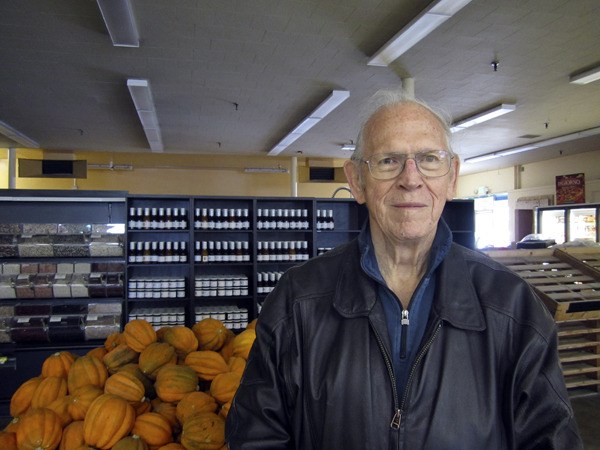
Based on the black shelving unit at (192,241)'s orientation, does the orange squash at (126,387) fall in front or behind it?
in front

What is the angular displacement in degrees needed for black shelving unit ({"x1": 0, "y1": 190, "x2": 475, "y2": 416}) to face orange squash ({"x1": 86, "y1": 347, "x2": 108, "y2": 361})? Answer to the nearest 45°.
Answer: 0° — it already faces it

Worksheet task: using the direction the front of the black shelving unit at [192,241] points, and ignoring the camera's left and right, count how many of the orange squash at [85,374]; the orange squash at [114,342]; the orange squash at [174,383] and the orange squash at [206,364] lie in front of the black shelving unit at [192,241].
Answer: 4

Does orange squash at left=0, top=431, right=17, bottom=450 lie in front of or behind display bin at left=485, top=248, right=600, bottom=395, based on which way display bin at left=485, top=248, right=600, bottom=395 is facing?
in front

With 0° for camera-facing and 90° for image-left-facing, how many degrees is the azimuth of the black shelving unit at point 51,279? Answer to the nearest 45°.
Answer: approximately 0°

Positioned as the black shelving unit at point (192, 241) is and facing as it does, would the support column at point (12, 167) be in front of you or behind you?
behind

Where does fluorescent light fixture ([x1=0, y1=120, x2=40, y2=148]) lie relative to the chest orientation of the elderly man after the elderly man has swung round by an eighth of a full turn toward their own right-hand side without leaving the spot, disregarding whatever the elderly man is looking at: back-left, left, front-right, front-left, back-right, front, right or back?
right

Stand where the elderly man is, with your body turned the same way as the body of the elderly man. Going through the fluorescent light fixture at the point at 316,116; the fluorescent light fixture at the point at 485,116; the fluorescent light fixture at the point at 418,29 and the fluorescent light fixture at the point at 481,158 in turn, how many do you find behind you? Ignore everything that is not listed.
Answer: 4

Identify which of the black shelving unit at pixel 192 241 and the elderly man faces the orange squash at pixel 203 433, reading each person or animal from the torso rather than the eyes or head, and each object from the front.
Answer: the black shelving unit

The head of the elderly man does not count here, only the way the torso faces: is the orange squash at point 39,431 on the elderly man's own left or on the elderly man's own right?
on the elderly man's own right

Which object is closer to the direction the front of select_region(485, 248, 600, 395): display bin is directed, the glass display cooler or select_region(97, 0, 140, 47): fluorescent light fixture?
the fluorescent light fixture
